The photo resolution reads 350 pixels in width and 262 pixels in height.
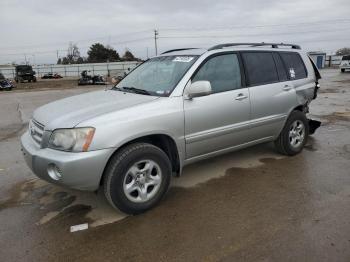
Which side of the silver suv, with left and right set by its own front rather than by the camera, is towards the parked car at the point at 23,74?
right

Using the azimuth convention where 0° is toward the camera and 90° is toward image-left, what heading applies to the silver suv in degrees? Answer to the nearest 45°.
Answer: approximately 45°
